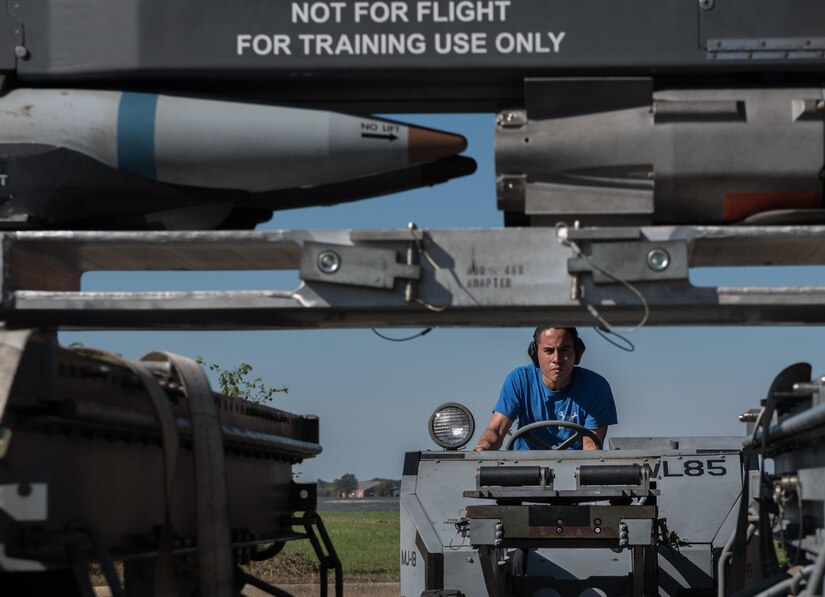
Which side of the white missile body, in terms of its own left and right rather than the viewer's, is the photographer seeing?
right

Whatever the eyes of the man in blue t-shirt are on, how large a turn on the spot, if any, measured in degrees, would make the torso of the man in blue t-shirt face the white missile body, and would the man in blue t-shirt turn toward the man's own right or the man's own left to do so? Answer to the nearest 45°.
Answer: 0° — they already face it

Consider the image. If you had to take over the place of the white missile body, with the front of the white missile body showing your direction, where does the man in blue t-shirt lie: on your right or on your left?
on your left

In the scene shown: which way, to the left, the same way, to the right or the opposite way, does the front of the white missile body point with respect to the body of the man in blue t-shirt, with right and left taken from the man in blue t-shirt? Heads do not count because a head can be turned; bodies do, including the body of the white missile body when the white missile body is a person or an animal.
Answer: to the left

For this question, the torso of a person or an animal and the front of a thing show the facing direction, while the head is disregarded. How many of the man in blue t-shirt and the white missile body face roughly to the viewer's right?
1
